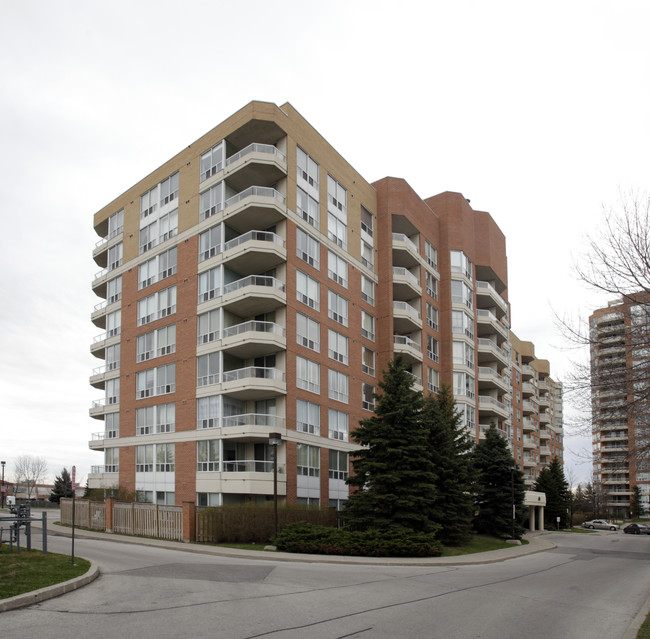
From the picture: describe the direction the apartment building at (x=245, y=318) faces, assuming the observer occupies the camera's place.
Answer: facing the viewer and to the right of the viewer

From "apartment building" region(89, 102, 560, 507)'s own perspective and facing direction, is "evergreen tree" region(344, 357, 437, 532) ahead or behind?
ahead

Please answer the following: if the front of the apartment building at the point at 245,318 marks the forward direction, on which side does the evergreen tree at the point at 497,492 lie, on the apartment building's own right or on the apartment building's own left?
on the apartment building's own left
